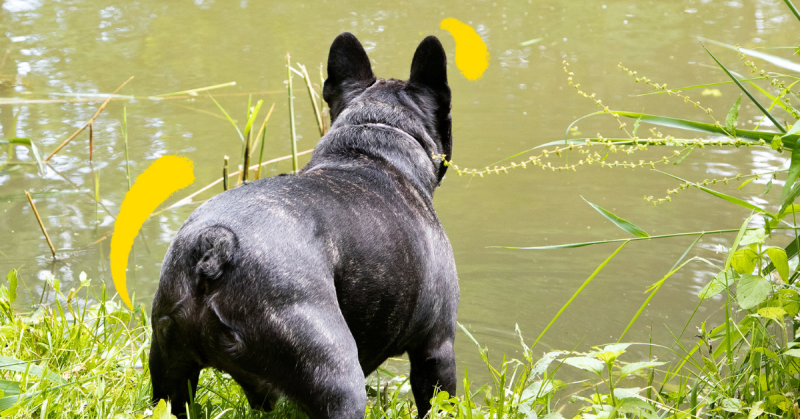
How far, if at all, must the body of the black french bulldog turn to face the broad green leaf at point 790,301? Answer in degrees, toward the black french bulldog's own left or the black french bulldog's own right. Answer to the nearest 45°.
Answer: approximately 45° to the black french bulldog's own right

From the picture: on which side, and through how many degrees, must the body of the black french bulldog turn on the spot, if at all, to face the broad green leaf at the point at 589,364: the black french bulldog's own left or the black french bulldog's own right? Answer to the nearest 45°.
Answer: approximately 45° to the black french bulldog's own right

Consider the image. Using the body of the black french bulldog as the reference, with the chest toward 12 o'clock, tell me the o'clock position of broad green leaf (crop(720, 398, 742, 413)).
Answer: The broad green leaf is roughly at 2 o'clock from the black french bulldog.

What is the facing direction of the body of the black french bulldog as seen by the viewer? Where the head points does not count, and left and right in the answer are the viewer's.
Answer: facing away from the viewer and to the right of the viewer

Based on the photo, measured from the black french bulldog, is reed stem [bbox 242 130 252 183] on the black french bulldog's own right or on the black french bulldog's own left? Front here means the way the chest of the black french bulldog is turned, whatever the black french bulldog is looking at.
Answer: on the black french bulldog's own left

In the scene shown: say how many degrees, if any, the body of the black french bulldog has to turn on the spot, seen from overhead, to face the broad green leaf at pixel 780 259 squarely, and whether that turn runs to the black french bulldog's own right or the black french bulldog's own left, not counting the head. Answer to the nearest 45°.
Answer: approximately 45° to the black french bulldog's own right

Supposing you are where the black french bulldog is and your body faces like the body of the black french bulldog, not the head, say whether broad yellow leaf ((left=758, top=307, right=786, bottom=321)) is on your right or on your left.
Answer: on your right

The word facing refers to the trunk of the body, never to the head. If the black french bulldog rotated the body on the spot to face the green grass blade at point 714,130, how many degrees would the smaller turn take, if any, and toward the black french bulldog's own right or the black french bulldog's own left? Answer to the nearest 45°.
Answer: approximately 45° to the black french bulldog's own right

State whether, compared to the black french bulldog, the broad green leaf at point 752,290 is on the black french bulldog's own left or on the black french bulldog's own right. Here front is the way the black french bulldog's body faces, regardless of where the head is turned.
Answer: on the black french bulldog's own right

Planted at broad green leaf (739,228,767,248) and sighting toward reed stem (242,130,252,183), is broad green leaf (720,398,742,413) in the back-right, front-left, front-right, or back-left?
back-left

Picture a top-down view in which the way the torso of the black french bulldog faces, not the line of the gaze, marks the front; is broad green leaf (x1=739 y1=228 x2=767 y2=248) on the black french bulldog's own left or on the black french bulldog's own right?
on the black french bulldog's own right
